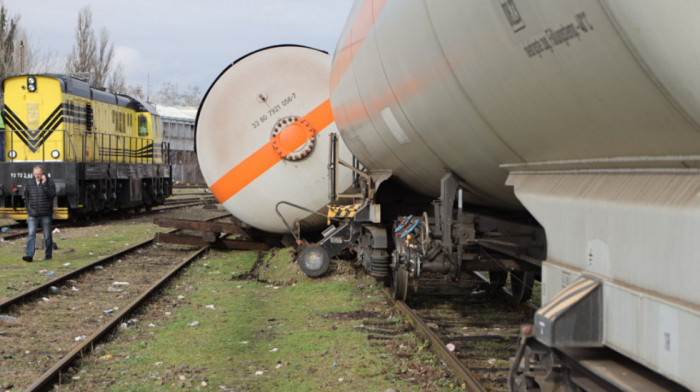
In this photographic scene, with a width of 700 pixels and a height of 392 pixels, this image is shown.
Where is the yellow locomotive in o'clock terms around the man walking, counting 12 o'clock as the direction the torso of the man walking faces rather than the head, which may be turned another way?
The yellow locomotive is roughly at 6 o'clock from the man walking.

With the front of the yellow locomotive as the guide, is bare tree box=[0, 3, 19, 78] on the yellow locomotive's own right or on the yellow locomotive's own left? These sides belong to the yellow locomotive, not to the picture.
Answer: on the yellow locomotive's own right

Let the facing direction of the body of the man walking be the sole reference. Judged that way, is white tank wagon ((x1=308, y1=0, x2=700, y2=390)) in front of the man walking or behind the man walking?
in front

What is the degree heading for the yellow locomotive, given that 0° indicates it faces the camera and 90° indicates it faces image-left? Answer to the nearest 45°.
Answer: approximately 45°

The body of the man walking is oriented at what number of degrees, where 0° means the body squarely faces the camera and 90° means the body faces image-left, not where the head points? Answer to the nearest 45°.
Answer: approximately 0°

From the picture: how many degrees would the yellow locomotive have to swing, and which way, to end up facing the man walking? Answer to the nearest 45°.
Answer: approximately 45° to its left

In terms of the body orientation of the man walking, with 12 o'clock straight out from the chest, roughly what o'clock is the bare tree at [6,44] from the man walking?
The bare tree is roughly at 6 o'clock from the man walking.
